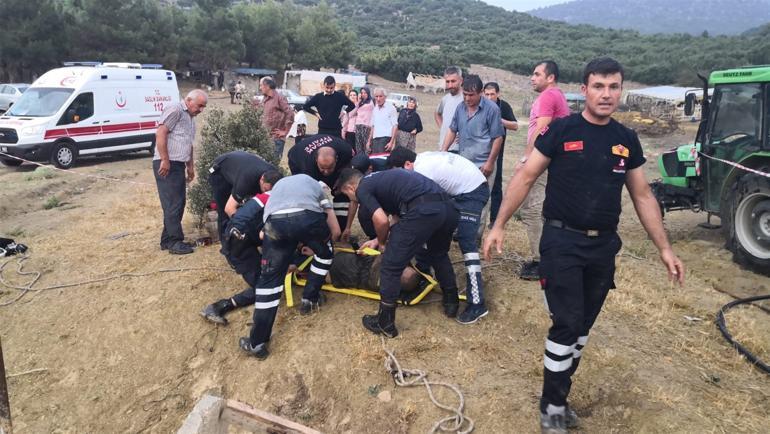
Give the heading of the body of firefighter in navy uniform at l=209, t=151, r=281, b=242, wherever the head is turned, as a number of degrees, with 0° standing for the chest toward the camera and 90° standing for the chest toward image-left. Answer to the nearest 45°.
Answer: approximately 270°

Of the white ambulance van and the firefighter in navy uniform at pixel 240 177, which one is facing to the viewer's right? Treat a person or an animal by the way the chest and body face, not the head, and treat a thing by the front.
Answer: the firefighter in navy uniform

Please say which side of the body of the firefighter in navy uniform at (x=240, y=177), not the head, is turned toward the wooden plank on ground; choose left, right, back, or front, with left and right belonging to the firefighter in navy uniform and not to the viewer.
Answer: right

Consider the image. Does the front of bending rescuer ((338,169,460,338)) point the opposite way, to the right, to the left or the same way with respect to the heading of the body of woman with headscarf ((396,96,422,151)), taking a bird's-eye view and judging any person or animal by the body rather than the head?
to the right

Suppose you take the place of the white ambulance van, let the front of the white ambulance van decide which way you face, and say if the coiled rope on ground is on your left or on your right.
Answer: on your left

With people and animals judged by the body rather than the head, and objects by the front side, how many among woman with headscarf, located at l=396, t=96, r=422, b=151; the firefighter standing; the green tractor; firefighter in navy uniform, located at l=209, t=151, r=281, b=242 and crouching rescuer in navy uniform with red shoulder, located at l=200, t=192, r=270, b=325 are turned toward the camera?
2

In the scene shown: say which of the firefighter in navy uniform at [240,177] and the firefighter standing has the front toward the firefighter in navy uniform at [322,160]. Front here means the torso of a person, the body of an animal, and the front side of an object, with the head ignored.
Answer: the firefighter in navy uniform at [240,177]

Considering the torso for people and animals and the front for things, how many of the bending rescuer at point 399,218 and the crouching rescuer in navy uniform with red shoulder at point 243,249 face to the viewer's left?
1

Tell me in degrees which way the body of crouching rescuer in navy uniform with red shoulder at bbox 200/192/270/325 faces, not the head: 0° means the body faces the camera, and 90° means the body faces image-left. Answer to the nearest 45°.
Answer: approximately 270°

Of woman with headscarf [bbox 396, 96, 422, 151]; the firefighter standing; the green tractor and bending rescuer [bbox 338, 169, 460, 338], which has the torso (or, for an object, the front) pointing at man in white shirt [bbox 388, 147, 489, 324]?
the woman with headscarf

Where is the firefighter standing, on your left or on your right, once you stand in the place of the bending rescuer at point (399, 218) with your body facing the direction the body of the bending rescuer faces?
on your left
